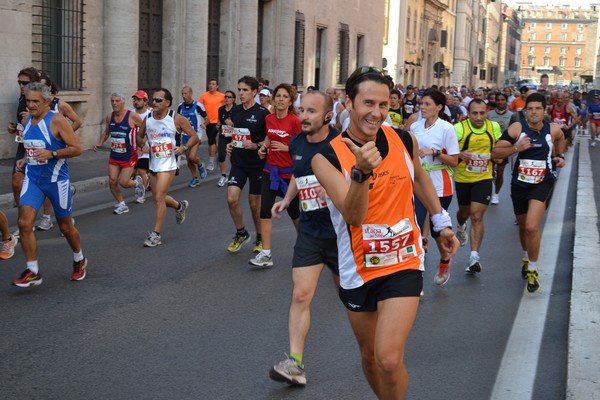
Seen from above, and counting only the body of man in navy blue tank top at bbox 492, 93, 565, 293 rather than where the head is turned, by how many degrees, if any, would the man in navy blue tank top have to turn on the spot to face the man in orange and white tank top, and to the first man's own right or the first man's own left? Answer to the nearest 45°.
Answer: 0° — they already face them

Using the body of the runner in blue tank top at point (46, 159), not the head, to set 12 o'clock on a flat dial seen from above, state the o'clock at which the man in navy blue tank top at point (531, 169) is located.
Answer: The man in navy blue tank top is roughly at 8 o'clock from the runner in blue tank top.

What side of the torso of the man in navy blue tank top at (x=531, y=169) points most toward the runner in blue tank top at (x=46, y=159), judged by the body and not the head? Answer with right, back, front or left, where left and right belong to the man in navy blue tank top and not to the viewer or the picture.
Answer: right

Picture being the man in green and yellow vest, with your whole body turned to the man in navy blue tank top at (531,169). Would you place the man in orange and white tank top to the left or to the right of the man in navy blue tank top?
right

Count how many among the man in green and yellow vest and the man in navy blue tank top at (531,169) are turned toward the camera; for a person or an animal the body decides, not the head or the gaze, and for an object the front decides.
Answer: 2

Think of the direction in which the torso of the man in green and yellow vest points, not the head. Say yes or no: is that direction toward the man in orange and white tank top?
yes

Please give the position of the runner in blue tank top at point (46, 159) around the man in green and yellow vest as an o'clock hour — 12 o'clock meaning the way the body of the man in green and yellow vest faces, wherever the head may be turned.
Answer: The runner in blue tank top is roughly at 2 o'clock from the man in green and yellow vest.
